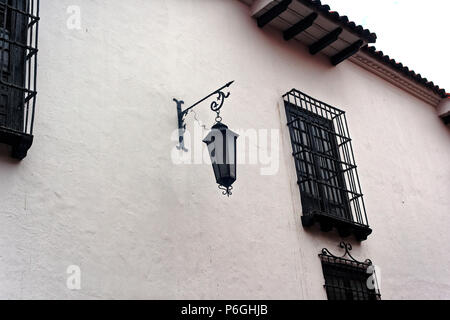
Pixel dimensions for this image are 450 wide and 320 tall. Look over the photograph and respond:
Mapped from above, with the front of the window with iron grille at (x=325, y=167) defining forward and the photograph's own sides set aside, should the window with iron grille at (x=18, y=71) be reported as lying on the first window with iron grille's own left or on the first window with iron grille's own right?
on the first window with iron grille's own right

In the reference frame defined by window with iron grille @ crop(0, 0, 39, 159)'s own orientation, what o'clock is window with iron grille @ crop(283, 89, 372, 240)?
window with iron grille @ crop(283, 89, 372, 240) is roughly at 10 o'clock from window with iron grille @ crop(0, 0, 39, 159).

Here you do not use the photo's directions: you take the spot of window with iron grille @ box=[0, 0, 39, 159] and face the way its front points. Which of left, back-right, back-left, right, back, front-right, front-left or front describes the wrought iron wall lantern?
front-left

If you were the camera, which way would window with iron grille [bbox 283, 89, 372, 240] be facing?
facing the viewer and to the right of the viewer

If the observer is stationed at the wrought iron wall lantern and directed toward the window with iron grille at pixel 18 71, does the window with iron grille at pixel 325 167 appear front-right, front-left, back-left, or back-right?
back-right

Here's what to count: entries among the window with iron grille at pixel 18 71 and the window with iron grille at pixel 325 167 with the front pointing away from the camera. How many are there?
0
